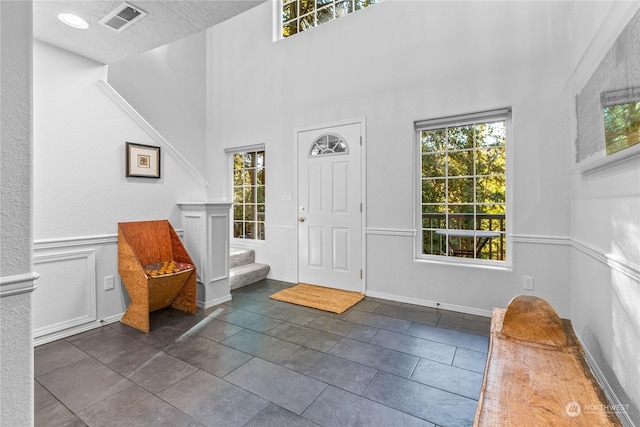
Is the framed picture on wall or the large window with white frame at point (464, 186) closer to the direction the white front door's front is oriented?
the framed picture on wall

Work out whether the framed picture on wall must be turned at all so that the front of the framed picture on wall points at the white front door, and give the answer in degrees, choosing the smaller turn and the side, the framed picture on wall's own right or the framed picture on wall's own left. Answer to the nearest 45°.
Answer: approximately 45° to the framed picture on wall's own left

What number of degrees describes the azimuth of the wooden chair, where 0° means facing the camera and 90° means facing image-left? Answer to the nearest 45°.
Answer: approximately 315°

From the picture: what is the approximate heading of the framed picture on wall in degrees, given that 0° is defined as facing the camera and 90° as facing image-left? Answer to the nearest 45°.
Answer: approximately 315°

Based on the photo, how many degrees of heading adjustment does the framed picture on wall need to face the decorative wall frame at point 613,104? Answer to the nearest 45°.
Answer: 0° — it already faces it

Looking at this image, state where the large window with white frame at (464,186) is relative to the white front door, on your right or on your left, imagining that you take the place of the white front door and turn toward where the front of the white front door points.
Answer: on your left
